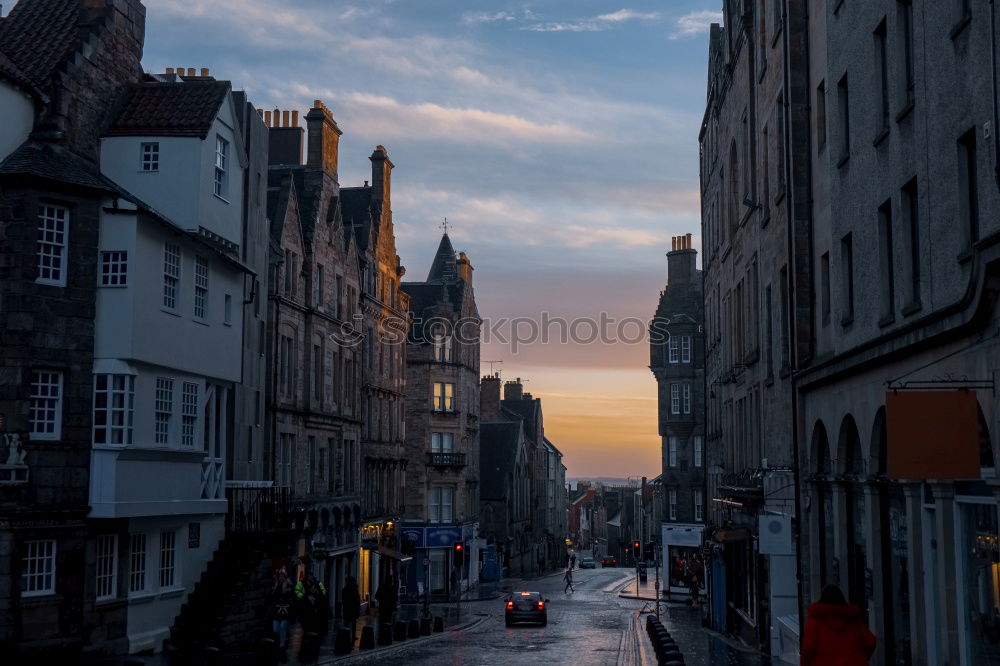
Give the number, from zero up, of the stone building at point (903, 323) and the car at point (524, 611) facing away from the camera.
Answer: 1

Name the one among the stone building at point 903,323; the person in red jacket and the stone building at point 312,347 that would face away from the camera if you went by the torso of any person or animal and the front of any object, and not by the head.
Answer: the person in red jacket

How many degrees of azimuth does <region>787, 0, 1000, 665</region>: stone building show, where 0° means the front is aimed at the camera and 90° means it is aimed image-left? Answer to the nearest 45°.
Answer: approximately 45°

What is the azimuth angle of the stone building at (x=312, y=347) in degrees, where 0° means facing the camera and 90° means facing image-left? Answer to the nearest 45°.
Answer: approximately 315°

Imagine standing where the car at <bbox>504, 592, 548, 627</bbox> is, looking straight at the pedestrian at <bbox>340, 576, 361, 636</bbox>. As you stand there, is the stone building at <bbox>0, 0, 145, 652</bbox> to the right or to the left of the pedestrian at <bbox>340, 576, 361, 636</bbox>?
left

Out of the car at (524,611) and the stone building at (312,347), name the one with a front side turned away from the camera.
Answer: the car

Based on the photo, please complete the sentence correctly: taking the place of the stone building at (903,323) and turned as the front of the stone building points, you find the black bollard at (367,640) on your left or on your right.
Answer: on your right

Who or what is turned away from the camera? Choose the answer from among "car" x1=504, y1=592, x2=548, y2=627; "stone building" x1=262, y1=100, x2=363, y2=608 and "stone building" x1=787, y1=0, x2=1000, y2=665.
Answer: the car

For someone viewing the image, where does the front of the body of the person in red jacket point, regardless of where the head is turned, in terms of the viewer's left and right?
facing away from the viewer

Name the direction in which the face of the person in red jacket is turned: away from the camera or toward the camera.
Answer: away from the camera

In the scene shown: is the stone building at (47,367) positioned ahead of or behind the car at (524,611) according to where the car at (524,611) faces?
behind

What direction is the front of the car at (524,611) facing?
away from the camera
